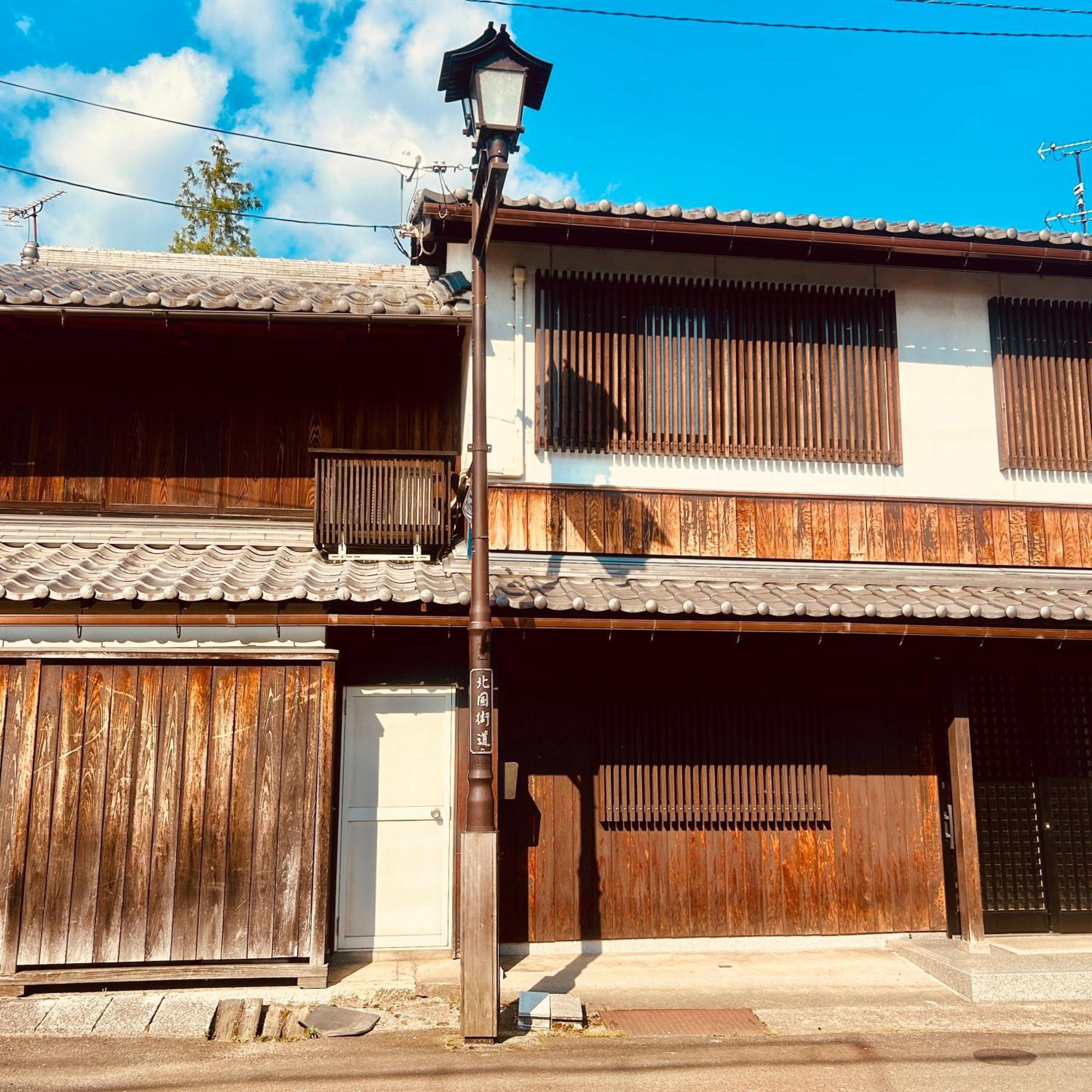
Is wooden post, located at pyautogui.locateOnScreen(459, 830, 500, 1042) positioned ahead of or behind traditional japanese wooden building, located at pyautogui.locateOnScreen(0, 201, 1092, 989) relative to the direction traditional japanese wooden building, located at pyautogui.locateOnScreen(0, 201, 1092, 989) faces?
ahead

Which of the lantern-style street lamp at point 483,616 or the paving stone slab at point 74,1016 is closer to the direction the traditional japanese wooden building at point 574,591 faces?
the lantern-style street lamp

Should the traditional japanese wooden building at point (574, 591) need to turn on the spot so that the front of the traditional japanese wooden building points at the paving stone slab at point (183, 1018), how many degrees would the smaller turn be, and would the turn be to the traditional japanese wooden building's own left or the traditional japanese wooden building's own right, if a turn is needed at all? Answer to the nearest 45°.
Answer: approximately 45° to the traditional japanese wooden building's own right

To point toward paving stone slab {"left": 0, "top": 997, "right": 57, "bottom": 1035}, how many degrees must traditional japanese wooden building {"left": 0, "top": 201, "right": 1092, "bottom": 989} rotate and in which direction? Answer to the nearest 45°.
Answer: approximately 45° to its right

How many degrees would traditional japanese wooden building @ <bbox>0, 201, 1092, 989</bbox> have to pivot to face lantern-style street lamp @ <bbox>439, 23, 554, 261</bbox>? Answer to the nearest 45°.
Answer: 0° — it already faces it

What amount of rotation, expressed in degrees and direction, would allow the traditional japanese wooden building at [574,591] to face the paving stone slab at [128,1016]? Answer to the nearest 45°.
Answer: approximately 45° to its right

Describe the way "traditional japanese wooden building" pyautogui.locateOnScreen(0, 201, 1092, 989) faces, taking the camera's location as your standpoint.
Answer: facing the viewer

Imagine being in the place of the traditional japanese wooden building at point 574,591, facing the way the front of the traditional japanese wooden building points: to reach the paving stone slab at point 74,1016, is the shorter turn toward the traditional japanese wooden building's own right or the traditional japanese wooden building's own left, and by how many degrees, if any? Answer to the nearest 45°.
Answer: approximately 45° to the traditional japanese wooden building's own right

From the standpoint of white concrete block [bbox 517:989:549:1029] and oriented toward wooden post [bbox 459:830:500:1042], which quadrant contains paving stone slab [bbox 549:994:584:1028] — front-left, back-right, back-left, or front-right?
back-left
